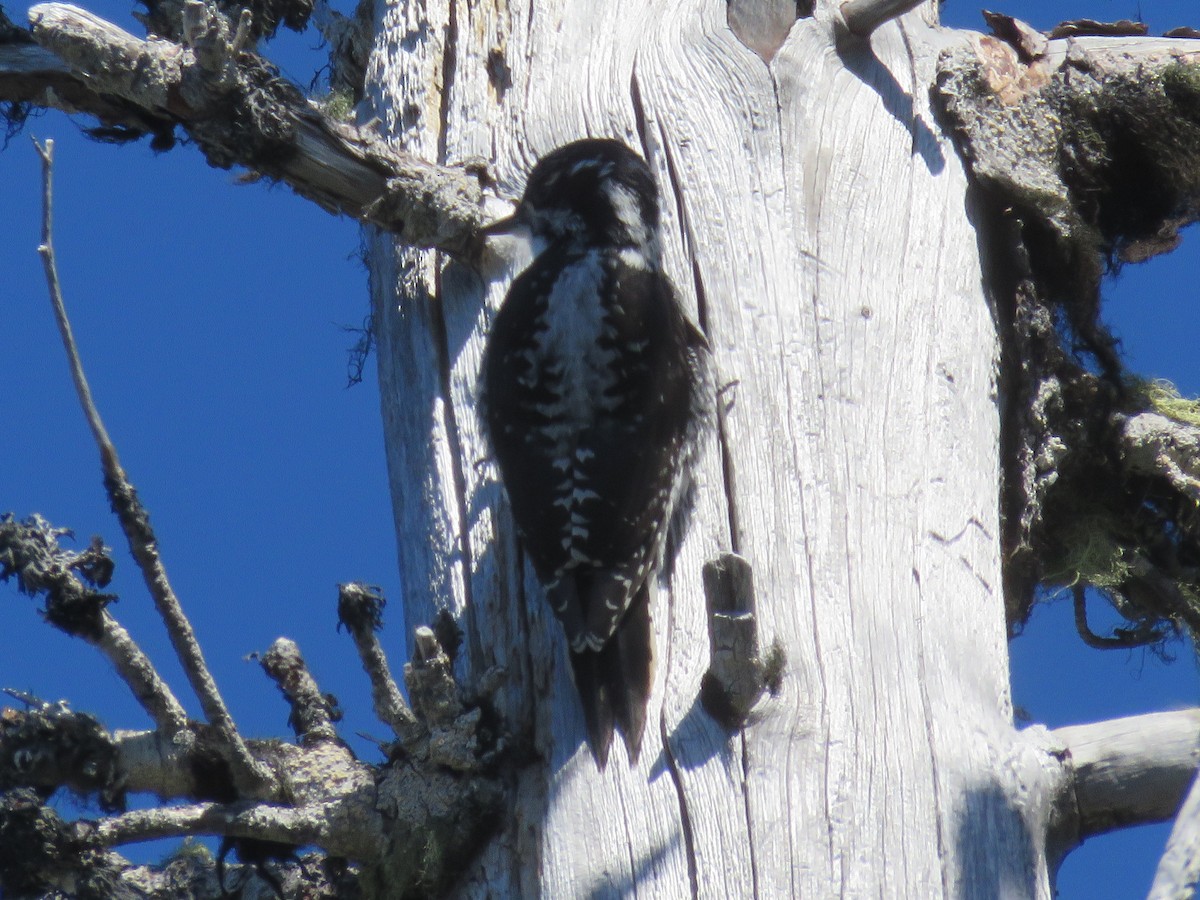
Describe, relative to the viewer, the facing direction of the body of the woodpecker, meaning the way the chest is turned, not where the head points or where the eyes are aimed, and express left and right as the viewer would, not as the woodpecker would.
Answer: facing away from the viewer
